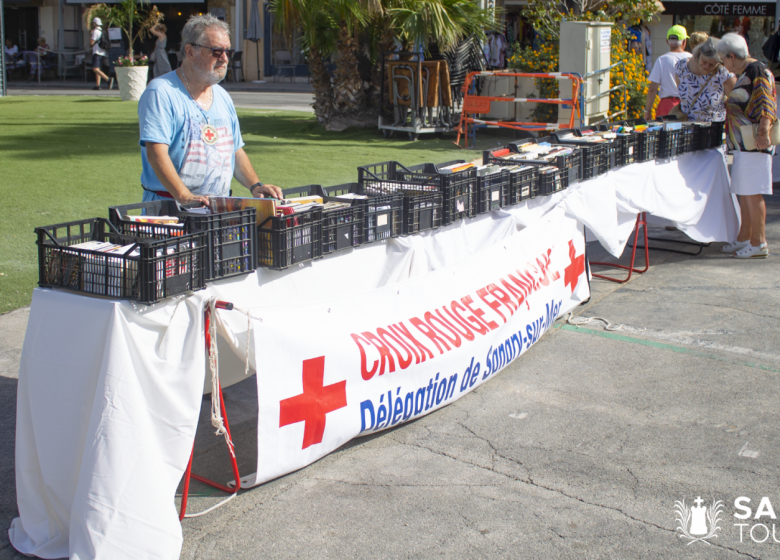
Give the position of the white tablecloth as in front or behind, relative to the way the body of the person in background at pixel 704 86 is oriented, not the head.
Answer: in front

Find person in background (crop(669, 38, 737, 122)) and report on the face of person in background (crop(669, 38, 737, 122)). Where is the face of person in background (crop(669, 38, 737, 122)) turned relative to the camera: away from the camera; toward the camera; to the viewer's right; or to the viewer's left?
toward the camera

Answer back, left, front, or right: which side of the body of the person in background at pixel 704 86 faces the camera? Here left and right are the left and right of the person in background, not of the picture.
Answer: front

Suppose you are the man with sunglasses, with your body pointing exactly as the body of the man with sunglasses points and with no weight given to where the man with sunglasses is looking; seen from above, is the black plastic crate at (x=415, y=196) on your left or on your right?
on your left

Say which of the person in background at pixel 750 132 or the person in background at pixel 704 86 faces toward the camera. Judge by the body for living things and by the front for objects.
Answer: the person in background at pixel 704 86

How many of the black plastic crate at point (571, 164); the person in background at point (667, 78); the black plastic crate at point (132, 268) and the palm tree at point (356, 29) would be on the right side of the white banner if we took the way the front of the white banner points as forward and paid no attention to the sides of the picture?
1

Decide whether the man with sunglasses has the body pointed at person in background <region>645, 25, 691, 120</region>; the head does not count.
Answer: no

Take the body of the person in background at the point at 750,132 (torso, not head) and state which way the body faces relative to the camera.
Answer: to the viewer's left

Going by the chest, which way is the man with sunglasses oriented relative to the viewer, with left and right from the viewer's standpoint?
facing the viewer and to the right of the viewer

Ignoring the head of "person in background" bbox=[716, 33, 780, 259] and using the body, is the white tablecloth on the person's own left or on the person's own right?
on the person's own left
